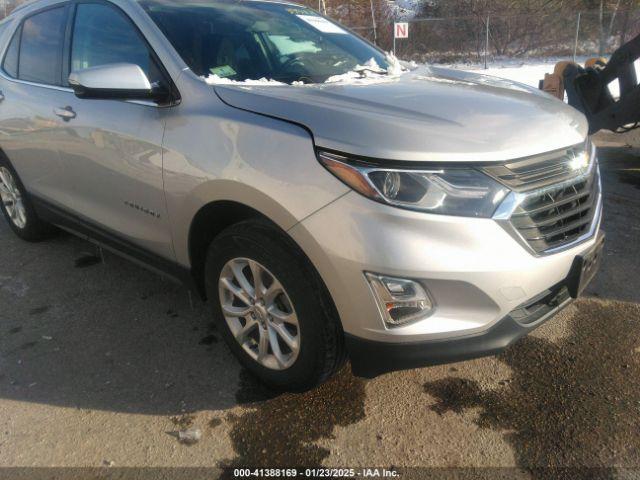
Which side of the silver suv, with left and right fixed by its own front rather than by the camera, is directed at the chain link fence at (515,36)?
left

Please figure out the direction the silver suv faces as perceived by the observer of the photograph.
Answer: facing the viewer and to the right of the viewer
